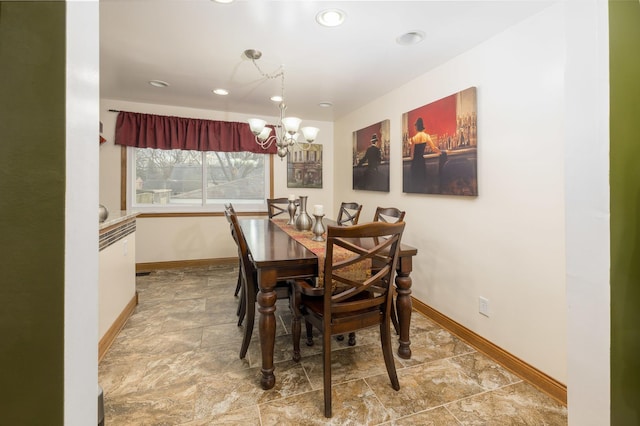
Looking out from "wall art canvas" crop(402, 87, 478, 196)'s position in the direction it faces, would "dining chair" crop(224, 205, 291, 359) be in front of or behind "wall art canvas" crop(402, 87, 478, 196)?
in front

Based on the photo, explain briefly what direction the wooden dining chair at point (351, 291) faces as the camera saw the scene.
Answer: facing away from the viewer and to the left of the viewer

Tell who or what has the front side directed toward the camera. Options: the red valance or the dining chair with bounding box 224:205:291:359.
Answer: the red valance

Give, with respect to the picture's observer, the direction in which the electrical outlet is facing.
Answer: facing the viewer and to the left of the viewer

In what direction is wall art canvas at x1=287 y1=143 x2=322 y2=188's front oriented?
toward the camera

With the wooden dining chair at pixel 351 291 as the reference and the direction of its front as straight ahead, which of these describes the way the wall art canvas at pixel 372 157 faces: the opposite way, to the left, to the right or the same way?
to the left

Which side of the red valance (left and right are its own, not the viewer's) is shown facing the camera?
front

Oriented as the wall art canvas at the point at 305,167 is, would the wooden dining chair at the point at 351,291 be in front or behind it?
in front

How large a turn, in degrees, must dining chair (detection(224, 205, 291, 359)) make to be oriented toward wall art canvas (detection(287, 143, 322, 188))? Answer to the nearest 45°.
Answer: approximately 90° to its left

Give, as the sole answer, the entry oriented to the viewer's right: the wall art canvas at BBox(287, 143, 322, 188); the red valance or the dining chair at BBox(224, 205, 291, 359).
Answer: the dining chair

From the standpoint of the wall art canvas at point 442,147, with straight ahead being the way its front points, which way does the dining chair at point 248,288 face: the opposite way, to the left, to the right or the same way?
the opposite way

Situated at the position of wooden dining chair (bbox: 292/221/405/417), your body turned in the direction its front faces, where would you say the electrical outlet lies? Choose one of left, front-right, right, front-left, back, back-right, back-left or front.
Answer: right

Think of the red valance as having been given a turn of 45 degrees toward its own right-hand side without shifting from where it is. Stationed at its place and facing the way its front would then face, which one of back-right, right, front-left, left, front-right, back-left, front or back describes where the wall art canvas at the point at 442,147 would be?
left

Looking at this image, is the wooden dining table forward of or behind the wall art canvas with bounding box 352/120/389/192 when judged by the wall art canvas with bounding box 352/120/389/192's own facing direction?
forward
